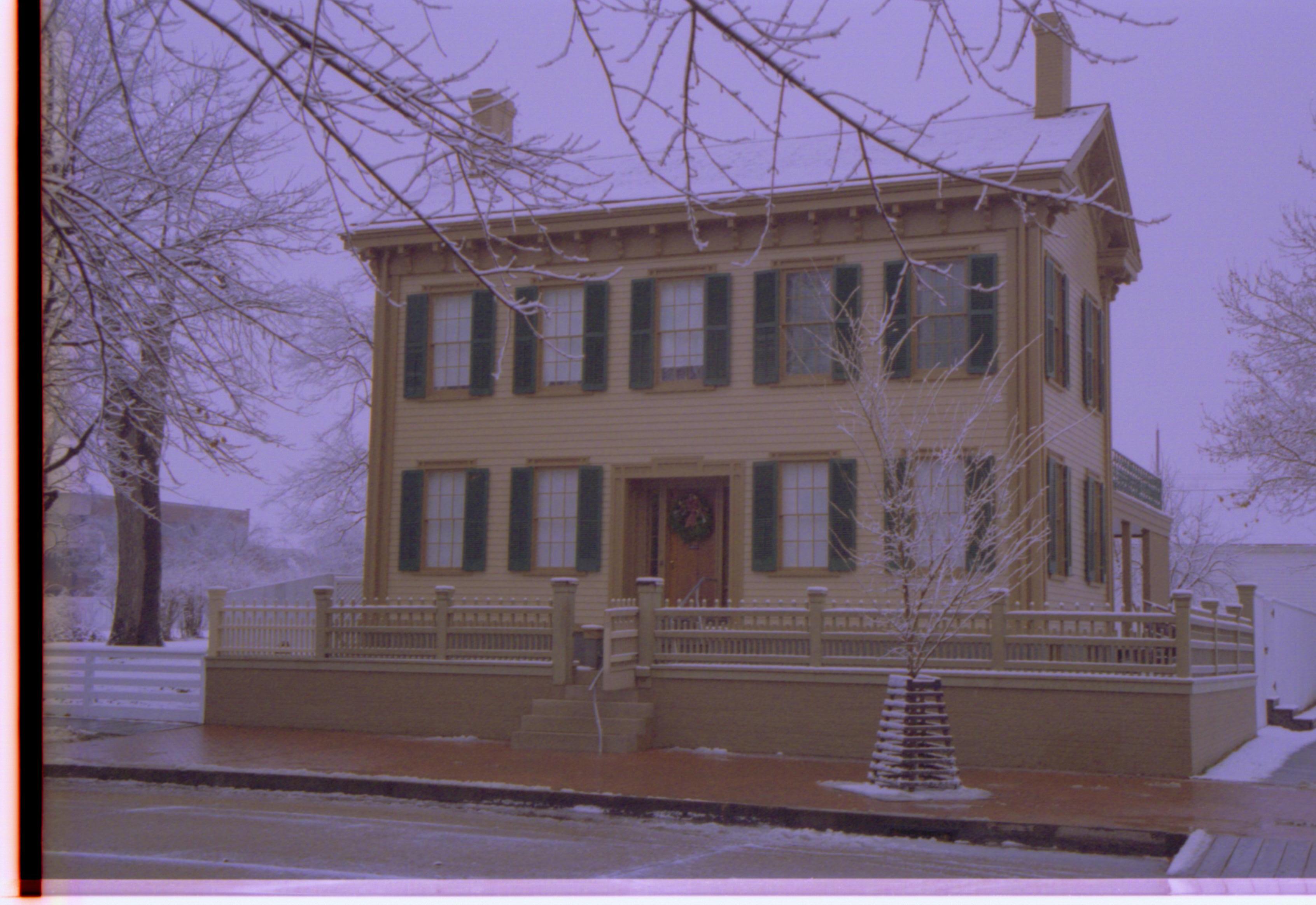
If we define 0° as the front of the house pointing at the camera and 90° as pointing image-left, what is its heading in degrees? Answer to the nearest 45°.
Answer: approximately 0°

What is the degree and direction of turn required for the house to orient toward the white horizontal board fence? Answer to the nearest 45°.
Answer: approximately 90° to its right

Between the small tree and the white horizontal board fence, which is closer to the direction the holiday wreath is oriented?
the small tree

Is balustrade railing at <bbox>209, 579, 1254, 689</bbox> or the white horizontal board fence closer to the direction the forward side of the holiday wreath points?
the balustrade railing

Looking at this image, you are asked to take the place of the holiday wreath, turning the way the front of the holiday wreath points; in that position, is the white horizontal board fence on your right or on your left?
on your right
